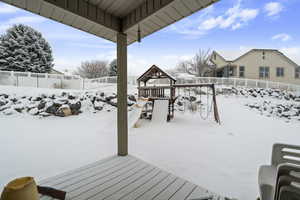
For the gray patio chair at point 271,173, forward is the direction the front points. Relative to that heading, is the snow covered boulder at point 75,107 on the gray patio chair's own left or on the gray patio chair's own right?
on the gray patio chair's own right

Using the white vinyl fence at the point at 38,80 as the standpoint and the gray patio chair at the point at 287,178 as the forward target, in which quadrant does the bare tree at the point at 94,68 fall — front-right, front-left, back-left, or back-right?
back-left

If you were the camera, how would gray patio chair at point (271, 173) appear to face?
facing the viewer and to the left of the viewer
